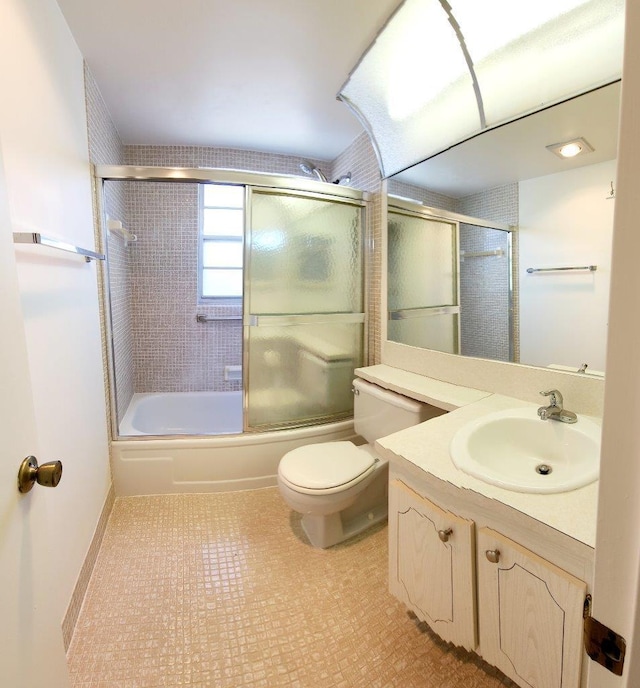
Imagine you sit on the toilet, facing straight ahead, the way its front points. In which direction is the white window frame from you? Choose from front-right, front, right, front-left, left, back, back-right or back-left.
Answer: right

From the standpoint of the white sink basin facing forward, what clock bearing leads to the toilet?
The toilet is roughly at 2 o'clock from the white sink basin.

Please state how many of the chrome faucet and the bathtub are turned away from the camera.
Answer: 0

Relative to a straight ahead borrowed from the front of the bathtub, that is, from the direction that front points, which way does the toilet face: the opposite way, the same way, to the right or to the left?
to the right

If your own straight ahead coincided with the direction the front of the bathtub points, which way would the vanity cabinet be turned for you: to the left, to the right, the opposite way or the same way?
to the right

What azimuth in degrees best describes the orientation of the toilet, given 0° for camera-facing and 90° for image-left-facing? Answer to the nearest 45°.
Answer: approximately 45°

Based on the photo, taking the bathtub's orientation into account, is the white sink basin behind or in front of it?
in front

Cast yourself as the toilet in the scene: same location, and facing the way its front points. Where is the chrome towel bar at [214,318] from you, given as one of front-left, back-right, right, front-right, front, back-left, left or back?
right

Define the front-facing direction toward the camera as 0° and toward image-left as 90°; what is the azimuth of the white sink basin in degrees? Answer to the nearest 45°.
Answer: approximately 45°

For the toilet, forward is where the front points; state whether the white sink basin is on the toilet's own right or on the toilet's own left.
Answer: on the toilet's own left

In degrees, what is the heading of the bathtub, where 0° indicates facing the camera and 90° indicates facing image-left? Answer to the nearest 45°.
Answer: approximately 0°

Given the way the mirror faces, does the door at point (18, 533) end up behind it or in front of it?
in front

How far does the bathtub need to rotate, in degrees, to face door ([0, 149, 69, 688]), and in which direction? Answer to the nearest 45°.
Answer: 0° — it already faces it
